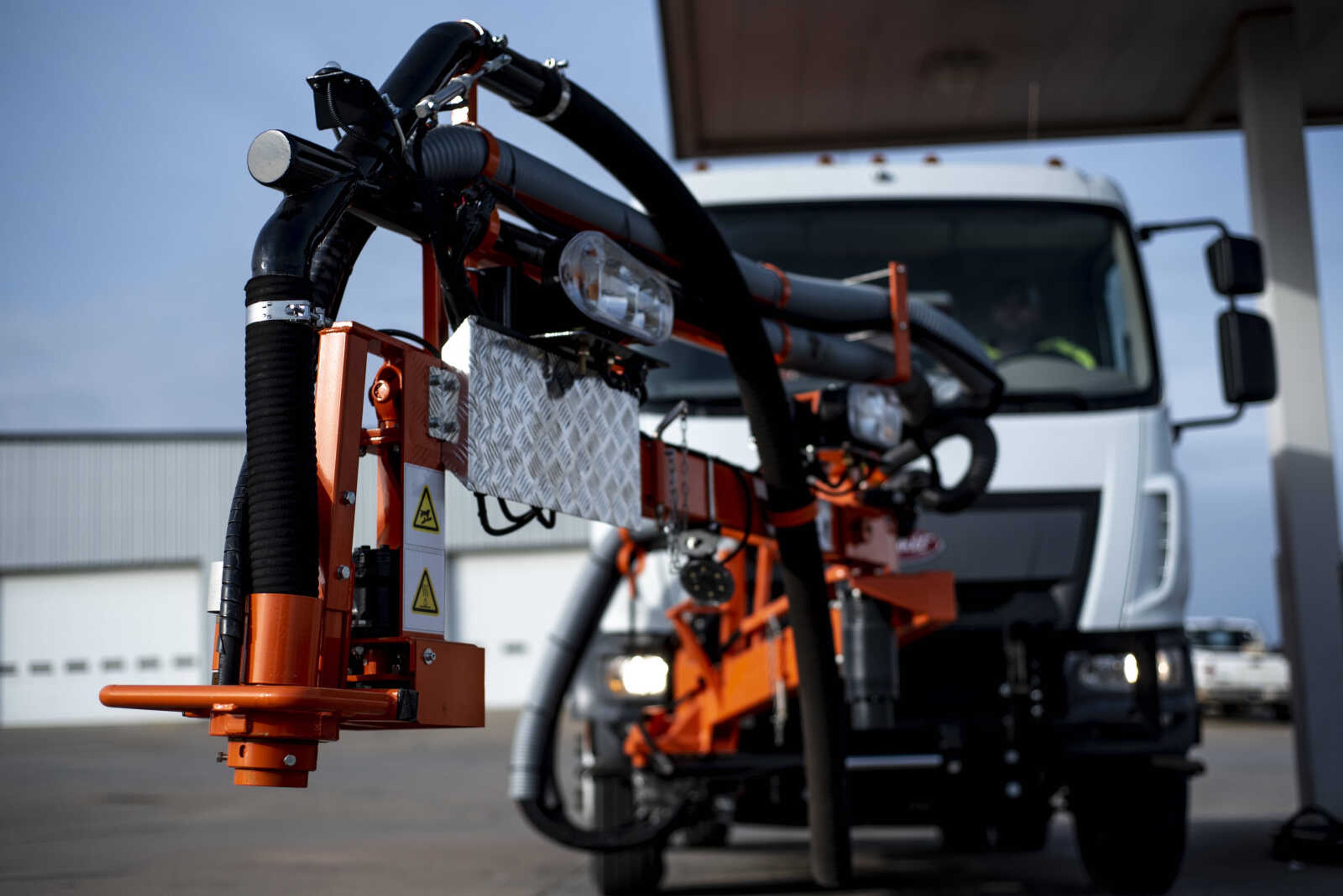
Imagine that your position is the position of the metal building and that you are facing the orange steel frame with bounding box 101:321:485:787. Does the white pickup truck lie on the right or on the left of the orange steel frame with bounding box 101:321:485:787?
left

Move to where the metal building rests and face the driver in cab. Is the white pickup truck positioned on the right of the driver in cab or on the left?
left

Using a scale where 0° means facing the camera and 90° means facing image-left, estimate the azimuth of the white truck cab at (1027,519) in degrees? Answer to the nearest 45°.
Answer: approximately 0°

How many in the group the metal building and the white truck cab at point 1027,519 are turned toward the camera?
2

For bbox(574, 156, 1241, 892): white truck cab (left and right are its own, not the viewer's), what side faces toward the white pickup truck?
back

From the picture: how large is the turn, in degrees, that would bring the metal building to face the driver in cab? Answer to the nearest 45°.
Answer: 0° — it already faces them

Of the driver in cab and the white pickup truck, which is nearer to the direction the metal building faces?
the driver in cab

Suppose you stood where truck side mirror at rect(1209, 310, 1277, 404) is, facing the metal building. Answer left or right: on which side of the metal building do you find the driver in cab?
left

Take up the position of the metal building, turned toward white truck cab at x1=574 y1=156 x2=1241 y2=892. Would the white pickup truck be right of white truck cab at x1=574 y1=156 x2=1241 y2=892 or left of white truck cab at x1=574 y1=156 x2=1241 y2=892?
left

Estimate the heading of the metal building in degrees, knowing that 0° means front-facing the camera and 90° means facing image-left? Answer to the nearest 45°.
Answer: approximately 0°

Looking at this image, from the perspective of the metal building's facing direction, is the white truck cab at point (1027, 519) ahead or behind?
ahead

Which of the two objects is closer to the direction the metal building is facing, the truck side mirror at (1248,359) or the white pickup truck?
the truck side mirror

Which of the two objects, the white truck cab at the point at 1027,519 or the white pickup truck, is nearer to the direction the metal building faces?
the white truck cab
